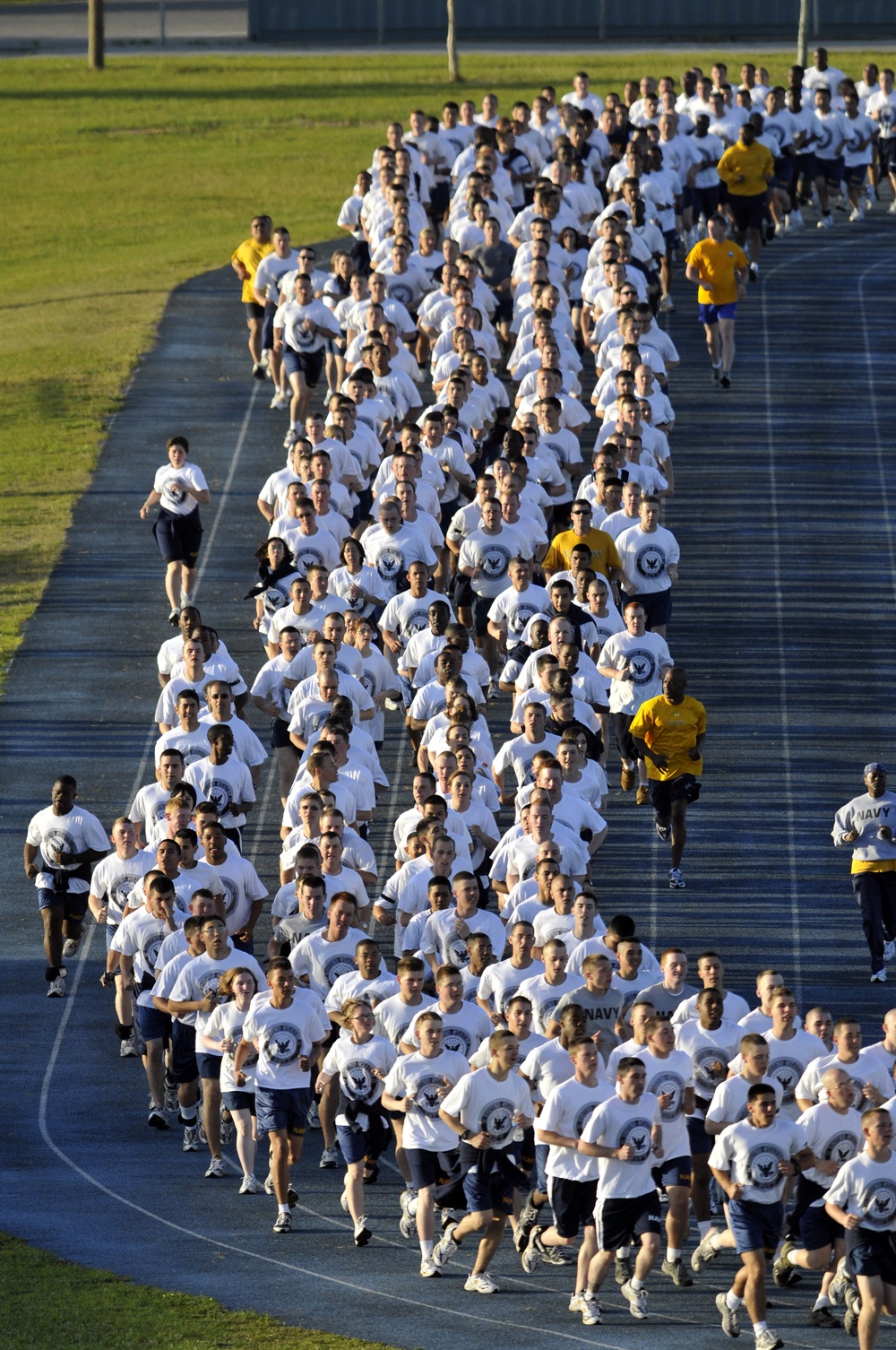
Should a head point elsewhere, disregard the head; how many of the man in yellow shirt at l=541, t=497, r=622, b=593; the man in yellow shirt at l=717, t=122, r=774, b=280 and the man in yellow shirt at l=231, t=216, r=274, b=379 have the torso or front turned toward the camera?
3

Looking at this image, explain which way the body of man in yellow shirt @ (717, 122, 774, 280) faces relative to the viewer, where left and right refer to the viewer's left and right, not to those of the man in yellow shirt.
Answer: facing the viewer

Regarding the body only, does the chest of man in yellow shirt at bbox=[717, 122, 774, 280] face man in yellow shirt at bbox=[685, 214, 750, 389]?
yes

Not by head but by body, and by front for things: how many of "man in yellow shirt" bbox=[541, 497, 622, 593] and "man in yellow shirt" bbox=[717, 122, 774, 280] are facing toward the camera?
2

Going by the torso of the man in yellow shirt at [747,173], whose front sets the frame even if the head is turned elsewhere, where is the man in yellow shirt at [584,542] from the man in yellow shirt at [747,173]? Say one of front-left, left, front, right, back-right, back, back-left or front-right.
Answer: front

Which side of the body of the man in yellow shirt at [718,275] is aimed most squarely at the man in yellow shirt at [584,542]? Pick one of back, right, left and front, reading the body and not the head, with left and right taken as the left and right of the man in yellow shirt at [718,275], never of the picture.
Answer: front

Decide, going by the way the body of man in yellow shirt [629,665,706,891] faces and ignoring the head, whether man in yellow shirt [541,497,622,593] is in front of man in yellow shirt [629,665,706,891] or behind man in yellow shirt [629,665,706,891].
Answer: behind

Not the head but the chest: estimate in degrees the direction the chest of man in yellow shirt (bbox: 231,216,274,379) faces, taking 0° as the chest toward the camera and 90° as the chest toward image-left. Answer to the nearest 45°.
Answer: approximately 0°

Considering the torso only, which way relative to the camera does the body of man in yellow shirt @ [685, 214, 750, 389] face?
toward the camera

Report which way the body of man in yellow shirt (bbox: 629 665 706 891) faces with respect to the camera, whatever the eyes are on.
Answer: toward the camera
